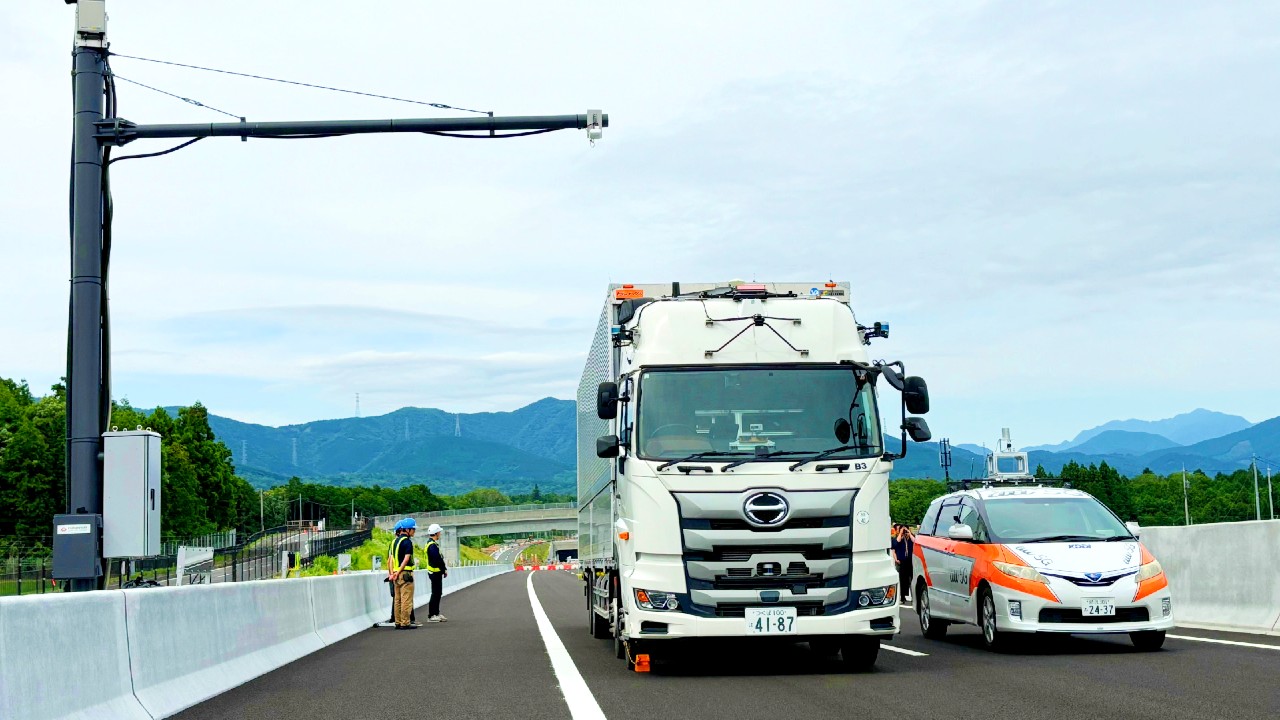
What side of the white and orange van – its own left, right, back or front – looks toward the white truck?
right

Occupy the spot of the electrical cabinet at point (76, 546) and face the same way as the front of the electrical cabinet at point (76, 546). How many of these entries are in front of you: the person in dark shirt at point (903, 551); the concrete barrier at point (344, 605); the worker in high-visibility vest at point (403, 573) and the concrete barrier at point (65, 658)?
1

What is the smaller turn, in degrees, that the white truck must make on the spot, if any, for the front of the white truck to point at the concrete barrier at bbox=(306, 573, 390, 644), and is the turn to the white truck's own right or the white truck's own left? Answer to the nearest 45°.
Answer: approximately 135° to the white truck's own right

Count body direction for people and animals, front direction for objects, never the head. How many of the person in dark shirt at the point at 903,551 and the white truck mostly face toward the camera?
2

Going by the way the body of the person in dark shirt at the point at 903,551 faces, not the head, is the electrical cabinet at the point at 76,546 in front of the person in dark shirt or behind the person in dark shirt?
in front

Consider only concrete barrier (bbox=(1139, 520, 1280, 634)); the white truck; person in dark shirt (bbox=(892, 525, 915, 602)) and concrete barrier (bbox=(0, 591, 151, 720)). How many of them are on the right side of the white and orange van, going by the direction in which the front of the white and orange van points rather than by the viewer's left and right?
2

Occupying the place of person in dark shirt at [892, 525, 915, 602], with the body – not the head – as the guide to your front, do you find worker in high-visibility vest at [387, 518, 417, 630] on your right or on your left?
on your right

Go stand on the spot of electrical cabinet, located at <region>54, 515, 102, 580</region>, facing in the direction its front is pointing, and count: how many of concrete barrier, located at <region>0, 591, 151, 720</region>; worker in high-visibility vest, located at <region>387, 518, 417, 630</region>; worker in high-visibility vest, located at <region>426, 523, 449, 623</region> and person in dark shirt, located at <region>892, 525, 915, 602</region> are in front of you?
1

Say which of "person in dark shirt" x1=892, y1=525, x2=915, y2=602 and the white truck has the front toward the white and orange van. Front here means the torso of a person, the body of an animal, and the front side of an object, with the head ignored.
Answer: the person in dark shirt

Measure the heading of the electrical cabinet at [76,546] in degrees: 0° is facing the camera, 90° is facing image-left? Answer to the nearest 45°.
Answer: approximately 0°

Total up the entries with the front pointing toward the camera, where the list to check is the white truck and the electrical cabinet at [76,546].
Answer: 2

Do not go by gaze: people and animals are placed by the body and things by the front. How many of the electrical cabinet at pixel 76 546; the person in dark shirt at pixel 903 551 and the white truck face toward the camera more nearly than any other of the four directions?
3

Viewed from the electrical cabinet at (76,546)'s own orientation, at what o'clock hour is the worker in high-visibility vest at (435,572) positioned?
The worker in high-visibility vest is roughly at 7 o'clock from the electrical cabinet.
